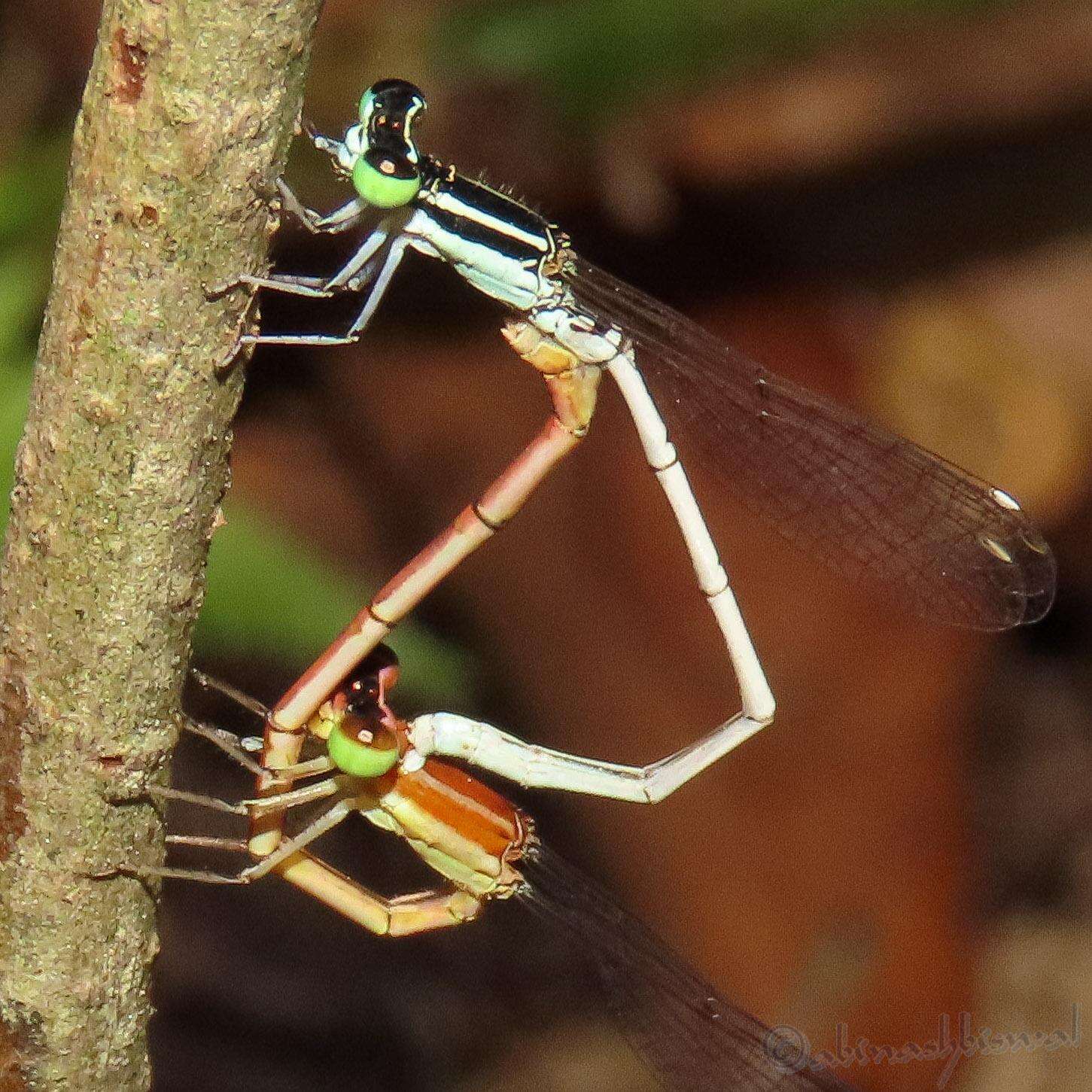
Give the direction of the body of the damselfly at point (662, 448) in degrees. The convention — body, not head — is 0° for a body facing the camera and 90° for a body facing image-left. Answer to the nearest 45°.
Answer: approximately 90°

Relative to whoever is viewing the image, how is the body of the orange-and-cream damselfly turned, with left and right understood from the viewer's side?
facing to the left of the viewer
